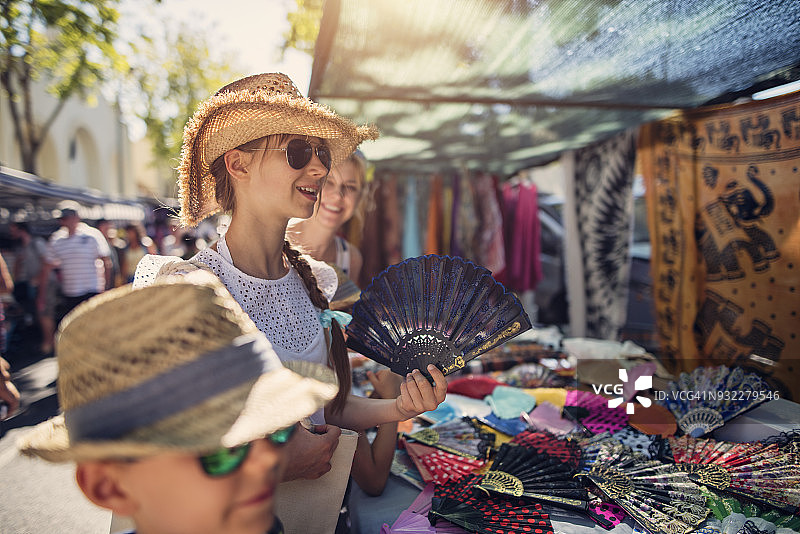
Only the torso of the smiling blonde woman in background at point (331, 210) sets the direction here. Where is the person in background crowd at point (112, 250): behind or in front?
behind

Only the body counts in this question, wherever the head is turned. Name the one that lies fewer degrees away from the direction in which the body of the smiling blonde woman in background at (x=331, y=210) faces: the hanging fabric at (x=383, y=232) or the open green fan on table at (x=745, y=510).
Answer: the open green fan on table

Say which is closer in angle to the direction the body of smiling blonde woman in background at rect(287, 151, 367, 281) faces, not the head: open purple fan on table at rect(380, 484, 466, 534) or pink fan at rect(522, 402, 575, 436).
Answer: the open purple fan on table

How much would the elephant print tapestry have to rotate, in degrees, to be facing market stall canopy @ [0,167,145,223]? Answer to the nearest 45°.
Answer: approximately 45° to its right

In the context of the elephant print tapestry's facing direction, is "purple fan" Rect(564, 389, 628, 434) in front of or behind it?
in front

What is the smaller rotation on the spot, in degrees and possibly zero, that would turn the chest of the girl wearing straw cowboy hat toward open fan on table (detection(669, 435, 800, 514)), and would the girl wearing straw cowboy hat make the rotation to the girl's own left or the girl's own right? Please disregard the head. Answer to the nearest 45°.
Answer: approximately 45° to the girl's own left

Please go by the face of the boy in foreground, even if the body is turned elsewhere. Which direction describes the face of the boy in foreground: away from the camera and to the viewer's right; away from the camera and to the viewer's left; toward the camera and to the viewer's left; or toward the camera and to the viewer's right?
toward the camera and to the viewer's right

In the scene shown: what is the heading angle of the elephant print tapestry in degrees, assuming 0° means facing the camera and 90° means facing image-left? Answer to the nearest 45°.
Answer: approximately 45°

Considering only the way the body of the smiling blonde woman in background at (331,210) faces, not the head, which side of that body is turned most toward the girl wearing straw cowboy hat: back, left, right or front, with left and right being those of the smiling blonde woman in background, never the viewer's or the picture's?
front

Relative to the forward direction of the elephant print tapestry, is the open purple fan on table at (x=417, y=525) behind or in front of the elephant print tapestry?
in front

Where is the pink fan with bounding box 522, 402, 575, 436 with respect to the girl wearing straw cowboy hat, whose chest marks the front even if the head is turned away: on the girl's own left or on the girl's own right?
on the girl's own left

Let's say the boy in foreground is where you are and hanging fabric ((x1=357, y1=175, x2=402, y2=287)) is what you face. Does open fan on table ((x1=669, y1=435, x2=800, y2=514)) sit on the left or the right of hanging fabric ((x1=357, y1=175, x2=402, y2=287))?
right
